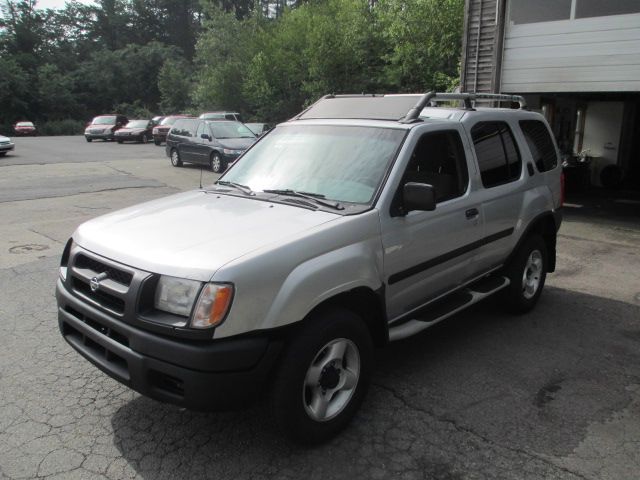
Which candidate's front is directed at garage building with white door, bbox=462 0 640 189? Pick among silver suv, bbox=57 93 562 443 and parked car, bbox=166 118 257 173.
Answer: the parked car

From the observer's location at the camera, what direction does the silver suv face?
facing the viewer and to the left of the viewer

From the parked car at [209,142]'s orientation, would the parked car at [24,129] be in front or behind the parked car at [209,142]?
behind

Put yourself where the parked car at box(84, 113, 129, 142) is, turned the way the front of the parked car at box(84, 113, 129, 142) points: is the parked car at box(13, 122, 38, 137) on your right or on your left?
on your right

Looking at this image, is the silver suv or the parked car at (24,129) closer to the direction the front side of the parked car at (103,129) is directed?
the silver suv

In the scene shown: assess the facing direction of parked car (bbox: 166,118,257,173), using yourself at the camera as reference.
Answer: facing the viewer and to the right of the viewer

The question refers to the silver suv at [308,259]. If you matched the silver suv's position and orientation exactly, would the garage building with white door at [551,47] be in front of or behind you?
behind

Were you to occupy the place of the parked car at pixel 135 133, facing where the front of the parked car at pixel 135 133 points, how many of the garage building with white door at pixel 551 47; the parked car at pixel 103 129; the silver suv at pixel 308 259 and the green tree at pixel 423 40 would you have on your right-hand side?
1

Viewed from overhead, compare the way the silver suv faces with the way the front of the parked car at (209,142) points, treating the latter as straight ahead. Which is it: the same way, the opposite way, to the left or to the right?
to the right

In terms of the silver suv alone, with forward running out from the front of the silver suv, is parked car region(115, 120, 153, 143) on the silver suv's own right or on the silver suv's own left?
on the silver suv's own right
